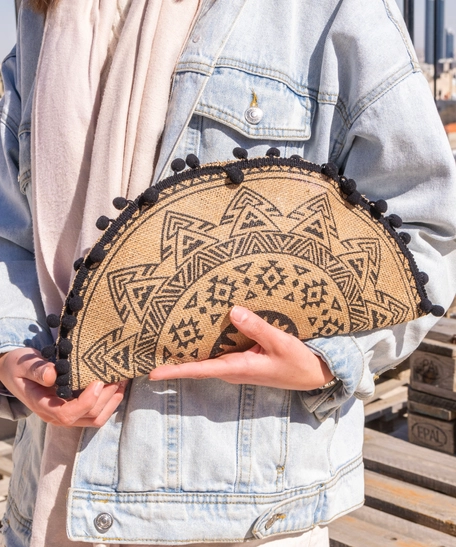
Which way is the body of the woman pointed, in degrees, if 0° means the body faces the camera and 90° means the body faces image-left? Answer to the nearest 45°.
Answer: approximately 45°

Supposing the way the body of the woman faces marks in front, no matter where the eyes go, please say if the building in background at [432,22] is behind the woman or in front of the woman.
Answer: behind

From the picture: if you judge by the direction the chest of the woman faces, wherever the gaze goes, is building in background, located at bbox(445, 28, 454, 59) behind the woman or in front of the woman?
behind
